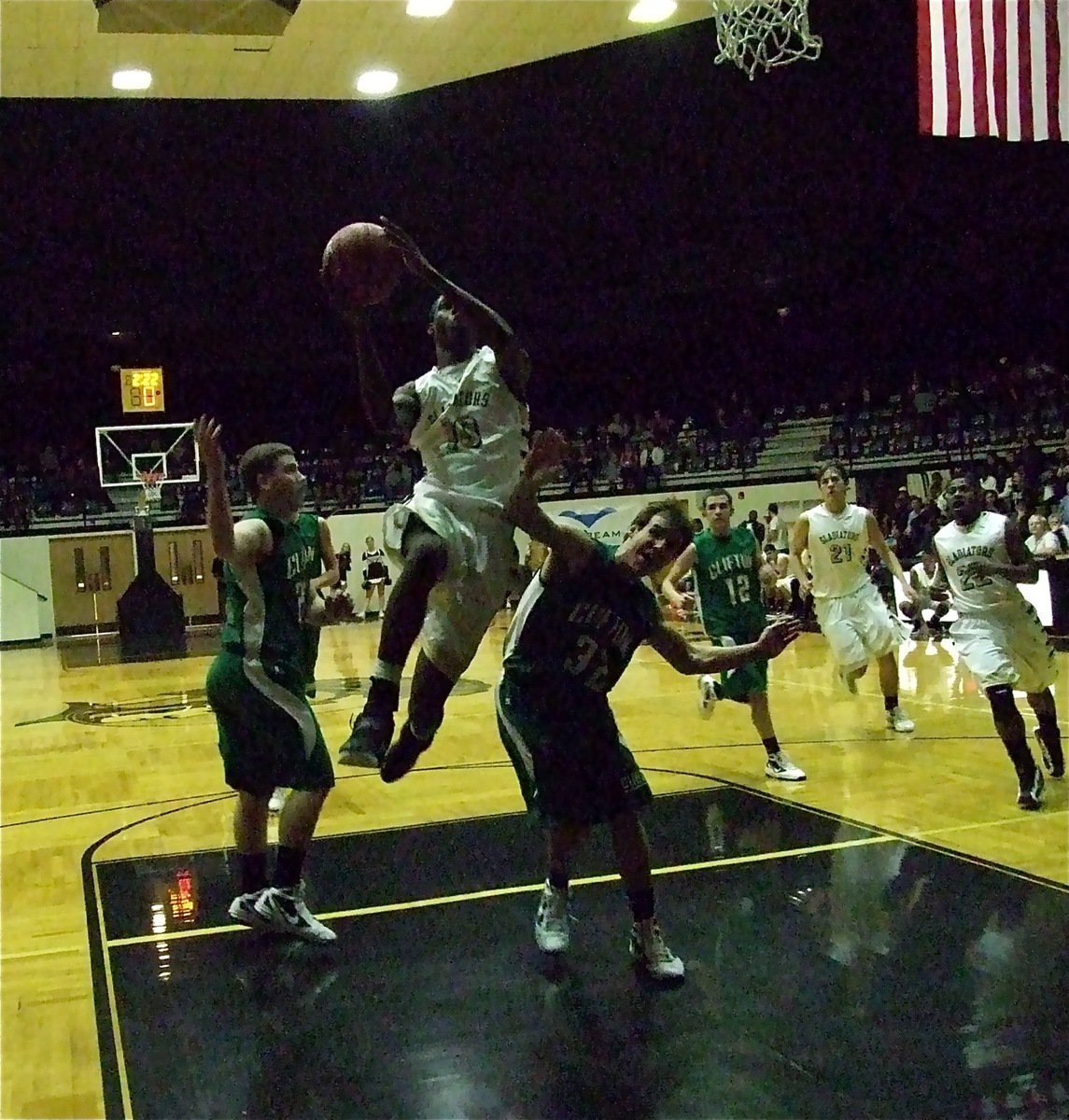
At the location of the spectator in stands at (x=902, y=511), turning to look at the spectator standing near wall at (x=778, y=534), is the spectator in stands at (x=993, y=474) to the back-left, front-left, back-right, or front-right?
back-right

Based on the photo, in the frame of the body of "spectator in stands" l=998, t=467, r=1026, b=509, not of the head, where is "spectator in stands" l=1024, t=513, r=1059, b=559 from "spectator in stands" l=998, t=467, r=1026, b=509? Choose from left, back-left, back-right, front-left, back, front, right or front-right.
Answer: front-left

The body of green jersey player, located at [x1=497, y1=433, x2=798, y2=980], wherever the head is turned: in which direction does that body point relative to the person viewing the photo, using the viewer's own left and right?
facing the viewer and to the right of the viewer

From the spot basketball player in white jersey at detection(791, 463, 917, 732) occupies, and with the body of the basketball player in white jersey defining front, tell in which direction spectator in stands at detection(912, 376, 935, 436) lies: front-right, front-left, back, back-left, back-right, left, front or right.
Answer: back

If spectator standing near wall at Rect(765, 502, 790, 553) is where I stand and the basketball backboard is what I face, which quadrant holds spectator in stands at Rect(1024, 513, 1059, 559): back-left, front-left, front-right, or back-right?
back-left

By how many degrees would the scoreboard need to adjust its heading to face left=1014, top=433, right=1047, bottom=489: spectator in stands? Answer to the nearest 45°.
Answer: approximately 45° to its left

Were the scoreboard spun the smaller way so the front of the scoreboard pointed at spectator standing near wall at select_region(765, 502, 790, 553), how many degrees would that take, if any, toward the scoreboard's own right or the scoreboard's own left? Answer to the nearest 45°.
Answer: approximately 45° to the scoreboard's own left

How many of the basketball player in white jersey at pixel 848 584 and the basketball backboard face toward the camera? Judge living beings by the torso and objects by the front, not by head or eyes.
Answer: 2
